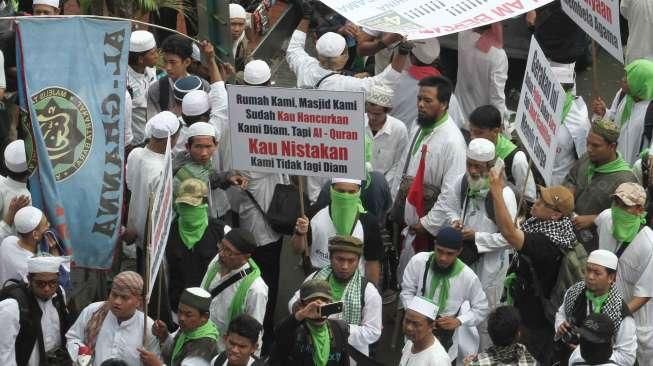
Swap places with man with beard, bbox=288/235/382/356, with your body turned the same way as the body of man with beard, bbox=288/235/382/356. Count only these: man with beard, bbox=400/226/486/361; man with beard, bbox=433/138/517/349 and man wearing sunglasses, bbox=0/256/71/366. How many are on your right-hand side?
1

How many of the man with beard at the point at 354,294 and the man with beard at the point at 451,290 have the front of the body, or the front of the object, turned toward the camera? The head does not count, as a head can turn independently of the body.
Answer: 2

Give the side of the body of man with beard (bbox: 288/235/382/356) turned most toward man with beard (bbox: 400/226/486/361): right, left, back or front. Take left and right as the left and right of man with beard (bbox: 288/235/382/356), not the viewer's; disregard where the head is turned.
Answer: left

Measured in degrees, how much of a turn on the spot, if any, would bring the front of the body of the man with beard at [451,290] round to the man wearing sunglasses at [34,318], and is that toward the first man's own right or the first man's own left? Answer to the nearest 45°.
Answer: approximately 90° to the first man's own right

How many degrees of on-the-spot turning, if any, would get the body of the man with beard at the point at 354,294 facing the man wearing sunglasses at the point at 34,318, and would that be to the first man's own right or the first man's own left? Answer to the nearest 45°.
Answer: approximately 90° to the first man's own right

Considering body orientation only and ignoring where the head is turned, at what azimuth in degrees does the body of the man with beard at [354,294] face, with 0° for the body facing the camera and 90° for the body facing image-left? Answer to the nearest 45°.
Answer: approximately 0°
